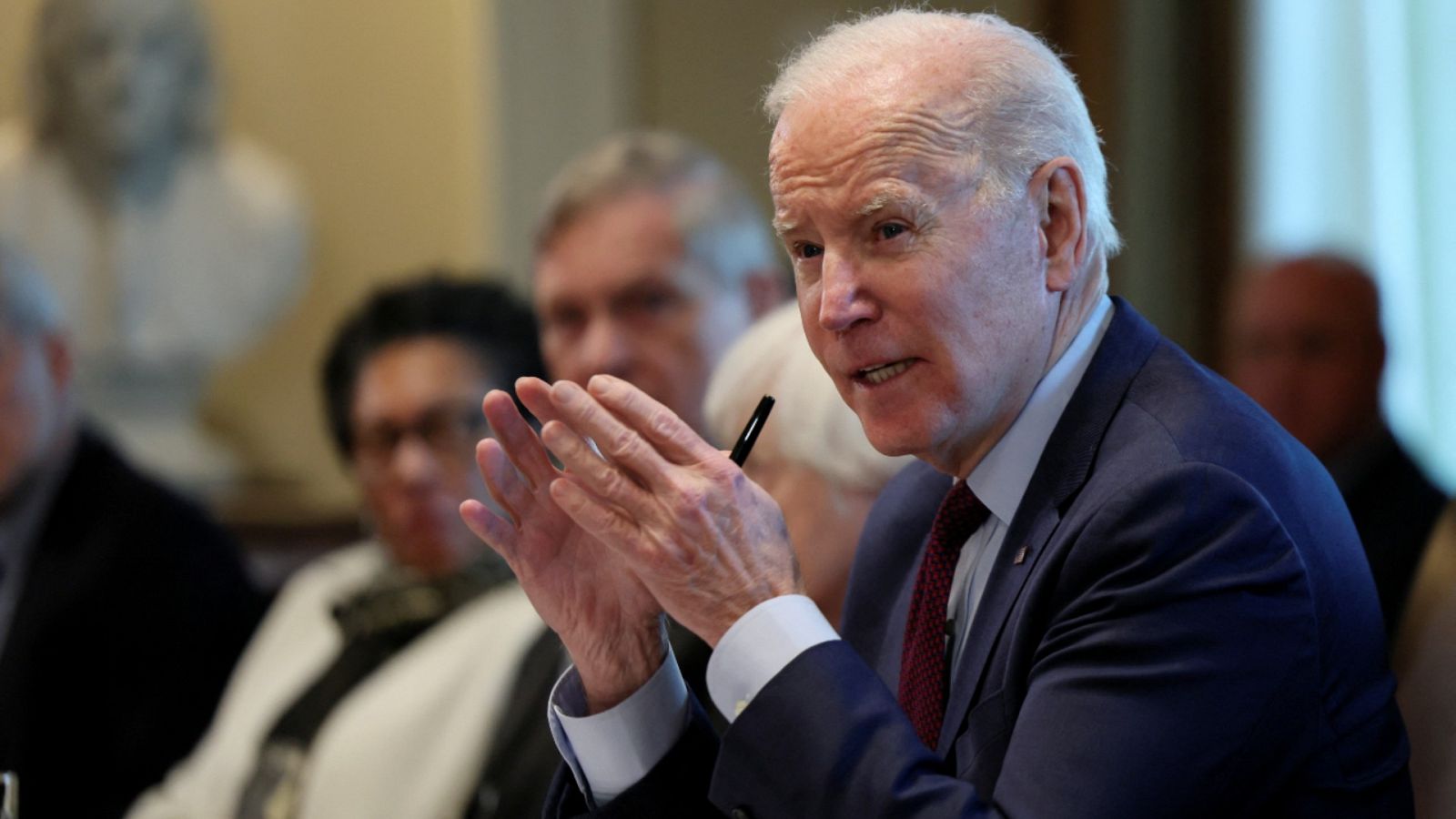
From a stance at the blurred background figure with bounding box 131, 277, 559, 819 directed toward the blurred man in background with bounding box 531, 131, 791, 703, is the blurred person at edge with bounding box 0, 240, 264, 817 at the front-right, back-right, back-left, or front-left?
back-left

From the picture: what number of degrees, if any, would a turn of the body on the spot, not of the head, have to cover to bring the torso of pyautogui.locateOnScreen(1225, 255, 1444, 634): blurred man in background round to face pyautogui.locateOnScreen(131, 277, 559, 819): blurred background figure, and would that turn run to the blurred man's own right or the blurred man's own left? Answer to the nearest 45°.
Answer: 0° — they already face them

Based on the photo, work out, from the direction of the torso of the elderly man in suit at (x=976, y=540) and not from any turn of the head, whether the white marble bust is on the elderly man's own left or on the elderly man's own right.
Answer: on the elderly man's own right

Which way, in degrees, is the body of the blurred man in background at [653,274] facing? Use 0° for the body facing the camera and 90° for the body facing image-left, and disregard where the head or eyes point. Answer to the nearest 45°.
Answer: approximately 45°

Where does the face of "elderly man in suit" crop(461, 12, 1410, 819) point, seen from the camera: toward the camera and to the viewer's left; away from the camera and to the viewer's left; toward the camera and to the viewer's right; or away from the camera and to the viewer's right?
toward the camera and to the viewer's left
